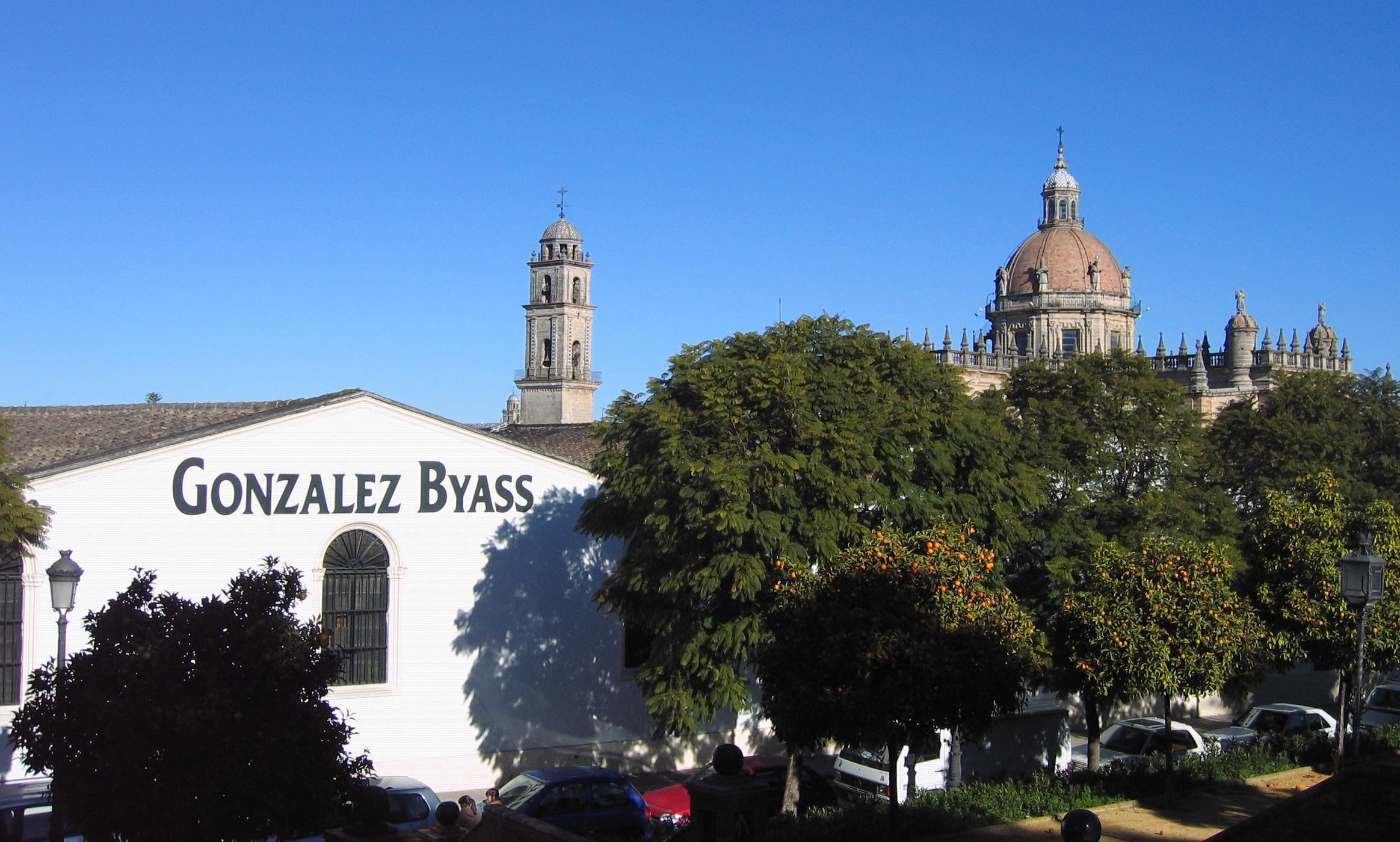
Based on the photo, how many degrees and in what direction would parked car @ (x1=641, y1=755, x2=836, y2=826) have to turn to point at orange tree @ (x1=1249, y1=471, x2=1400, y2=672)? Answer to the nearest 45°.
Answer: approximately 135° to its left

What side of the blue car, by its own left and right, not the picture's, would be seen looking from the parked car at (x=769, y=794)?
back

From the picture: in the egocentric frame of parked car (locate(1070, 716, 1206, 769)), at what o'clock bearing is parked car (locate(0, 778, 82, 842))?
parked car (locate(0, 778, 82, 842)) is roughly at 12 o'clock from parked car (locate(1070, 716, 1206, 769)).

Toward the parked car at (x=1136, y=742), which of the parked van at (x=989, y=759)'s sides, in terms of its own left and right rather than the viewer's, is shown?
back

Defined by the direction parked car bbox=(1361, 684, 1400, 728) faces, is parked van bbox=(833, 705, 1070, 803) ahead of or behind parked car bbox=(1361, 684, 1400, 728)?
ahead

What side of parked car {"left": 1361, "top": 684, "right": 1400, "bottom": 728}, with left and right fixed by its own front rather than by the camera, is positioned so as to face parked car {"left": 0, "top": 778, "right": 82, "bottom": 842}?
front

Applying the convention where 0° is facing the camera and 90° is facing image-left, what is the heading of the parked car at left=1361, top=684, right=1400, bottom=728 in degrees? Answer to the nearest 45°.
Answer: approximately 45°

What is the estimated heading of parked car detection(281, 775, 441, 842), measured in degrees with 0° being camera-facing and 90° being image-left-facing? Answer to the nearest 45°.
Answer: approximately 45°

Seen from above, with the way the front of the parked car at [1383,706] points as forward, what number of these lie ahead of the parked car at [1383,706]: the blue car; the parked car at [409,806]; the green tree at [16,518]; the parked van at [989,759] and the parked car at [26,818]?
5

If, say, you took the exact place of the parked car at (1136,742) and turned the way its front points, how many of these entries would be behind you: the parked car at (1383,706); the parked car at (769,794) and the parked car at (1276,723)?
2

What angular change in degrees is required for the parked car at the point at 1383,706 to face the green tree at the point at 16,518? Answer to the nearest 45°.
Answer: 0° — it already faces it

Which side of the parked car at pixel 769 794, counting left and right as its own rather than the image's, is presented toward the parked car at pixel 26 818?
front

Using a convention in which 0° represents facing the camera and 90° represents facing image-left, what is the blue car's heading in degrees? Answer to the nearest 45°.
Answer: approximately 45°
